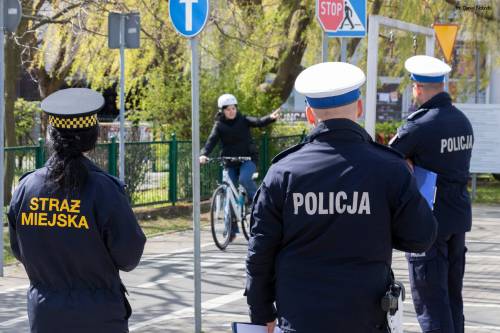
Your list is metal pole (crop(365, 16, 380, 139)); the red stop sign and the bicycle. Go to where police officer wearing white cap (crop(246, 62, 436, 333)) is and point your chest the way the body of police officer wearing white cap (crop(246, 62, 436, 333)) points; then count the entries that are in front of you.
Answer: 3

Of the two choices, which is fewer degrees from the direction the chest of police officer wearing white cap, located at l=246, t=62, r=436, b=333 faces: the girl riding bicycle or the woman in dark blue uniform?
the girl riding bicycle

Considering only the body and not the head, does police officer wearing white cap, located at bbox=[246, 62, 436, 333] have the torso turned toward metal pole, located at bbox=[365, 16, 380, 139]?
yes

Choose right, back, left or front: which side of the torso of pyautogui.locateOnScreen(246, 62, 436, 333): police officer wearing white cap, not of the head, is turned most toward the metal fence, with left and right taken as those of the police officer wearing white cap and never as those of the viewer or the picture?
front

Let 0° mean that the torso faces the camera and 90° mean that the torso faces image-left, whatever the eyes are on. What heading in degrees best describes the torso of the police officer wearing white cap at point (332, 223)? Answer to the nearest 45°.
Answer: approximately 180°

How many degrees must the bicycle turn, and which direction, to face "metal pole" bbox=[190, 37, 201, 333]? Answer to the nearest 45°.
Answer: approximately 45° to its left

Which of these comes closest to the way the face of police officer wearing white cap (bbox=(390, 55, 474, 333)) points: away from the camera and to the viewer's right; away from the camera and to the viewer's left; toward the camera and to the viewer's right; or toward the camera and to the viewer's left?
away from the camera and to the viewer's left

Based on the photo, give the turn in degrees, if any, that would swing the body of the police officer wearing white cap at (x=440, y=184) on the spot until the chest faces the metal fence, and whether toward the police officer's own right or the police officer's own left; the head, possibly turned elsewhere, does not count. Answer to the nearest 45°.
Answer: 0° — they already face it

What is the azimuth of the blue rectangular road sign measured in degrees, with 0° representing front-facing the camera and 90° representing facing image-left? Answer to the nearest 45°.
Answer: approximately 0°

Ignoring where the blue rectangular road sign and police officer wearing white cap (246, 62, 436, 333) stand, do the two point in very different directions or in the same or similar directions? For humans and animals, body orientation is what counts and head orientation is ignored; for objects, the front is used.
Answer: very different directions

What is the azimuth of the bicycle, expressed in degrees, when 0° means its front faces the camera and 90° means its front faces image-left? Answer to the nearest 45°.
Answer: approximately 45°

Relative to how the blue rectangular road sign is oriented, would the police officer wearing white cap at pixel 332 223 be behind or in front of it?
in front

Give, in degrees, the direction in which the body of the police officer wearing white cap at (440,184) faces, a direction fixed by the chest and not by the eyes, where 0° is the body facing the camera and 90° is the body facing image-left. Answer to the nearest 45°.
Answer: approximately 135°

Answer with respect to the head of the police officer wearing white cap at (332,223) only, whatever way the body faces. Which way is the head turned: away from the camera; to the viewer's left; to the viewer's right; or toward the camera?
away from the camera

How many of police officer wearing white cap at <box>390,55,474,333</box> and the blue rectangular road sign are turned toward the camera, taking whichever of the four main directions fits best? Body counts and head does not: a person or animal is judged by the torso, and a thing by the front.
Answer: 1

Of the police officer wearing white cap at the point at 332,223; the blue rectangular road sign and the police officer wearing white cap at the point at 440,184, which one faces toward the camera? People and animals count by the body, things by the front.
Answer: the blue rectangular road sign

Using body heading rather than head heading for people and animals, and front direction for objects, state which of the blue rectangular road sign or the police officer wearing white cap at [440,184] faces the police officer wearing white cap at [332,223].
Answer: the blue rectangular road sign
